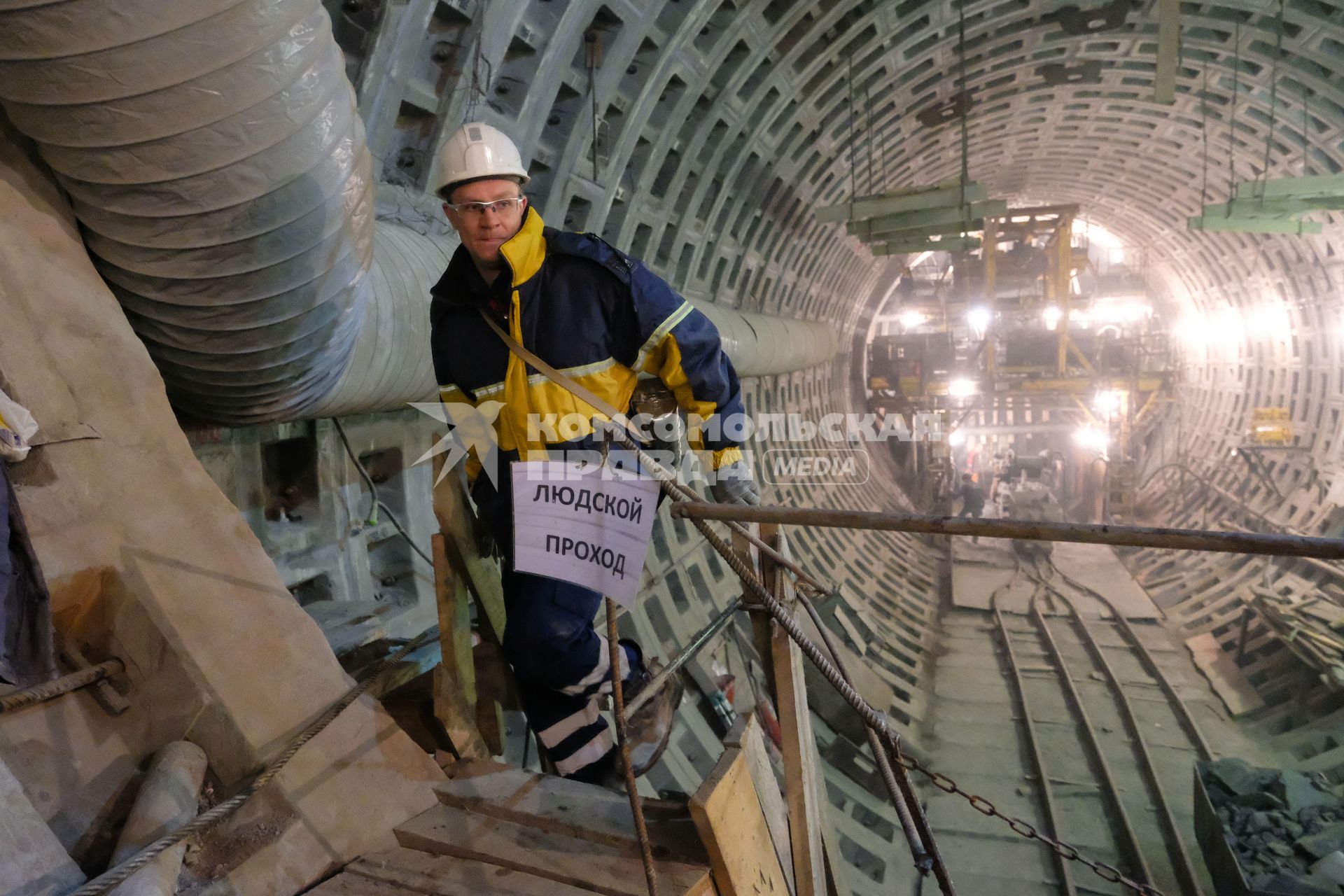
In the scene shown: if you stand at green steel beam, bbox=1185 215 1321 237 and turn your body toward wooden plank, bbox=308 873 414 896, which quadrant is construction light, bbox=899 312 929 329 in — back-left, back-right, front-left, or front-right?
back-right

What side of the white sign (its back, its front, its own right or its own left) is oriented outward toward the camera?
front

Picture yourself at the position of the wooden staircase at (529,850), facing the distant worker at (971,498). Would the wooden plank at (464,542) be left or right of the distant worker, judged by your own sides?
left

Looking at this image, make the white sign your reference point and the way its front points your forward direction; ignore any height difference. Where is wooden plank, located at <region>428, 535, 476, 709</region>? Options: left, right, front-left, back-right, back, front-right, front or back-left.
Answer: back-right

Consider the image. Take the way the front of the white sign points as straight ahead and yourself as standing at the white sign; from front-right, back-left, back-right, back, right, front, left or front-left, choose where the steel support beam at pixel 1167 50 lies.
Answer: back-left

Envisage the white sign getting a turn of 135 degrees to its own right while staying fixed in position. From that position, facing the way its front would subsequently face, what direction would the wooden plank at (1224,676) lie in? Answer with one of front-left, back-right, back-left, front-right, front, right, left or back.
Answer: right

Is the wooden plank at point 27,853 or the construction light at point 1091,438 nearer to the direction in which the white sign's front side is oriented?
the wooden plank

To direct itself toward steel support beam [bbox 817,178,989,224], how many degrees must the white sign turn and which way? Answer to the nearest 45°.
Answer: approximately 135° to its left
